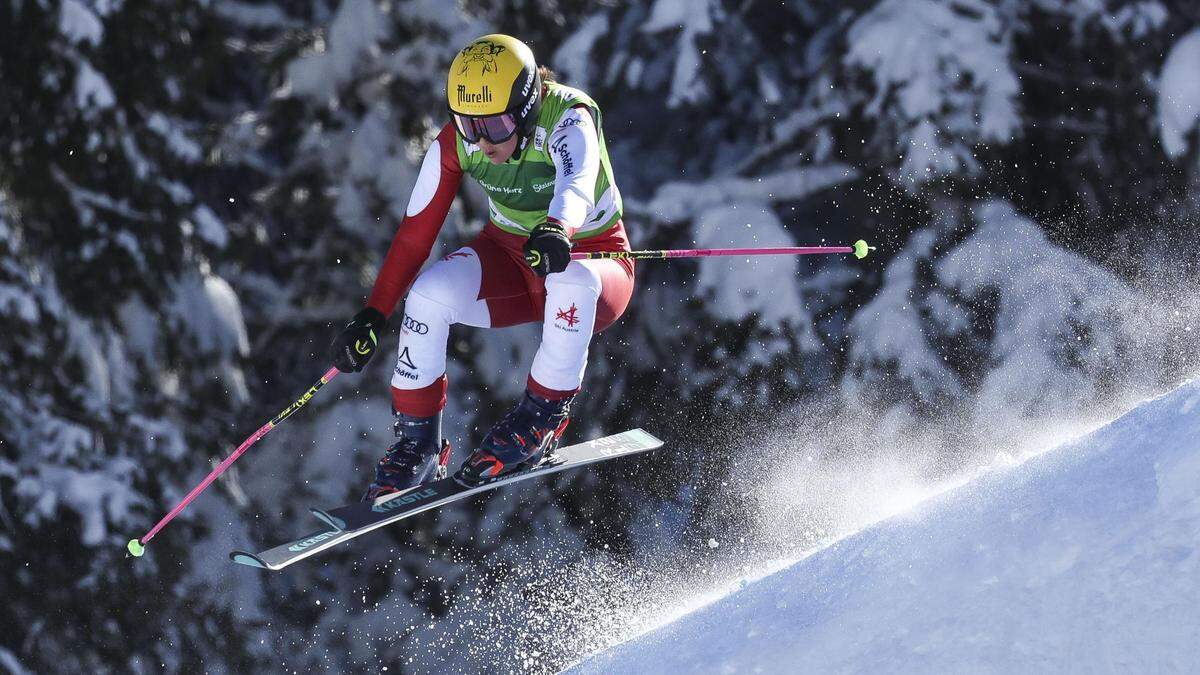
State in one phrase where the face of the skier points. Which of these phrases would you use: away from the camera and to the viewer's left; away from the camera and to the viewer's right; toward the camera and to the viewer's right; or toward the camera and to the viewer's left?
toward the camera and to the viewer's left

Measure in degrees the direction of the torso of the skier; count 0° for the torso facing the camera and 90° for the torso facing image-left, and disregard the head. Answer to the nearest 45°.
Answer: approximately 45°

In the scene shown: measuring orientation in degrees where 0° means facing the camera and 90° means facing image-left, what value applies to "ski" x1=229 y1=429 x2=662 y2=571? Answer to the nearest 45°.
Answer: approximately 45°
